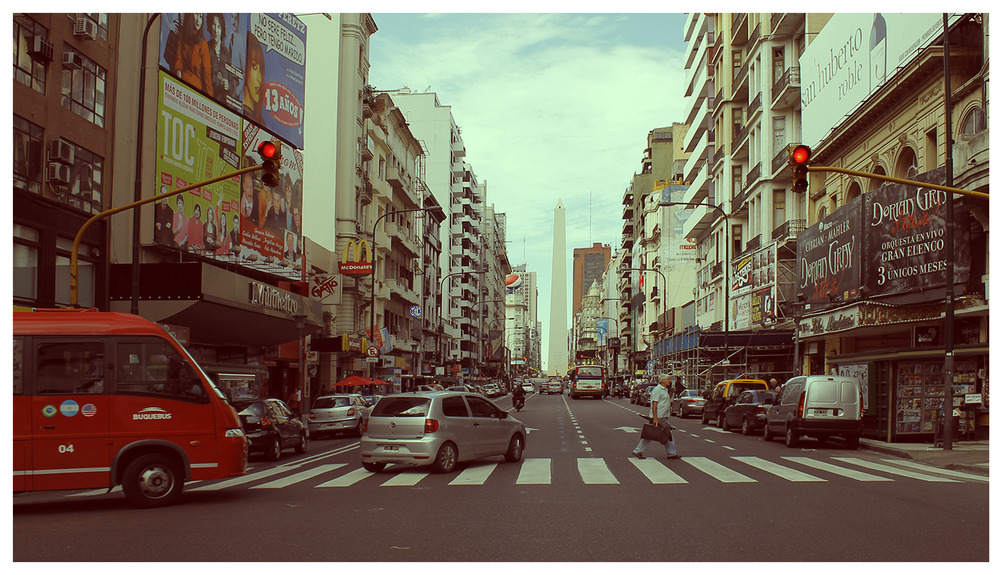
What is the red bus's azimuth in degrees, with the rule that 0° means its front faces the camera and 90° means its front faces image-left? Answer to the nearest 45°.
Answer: approximately 270°

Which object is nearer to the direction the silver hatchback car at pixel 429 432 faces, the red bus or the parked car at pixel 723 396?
the parked car

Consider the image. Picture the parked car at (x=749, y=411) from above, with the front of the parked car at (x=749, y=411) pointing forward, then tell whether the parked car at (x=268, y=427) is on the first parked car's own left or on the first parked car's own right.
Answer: on the first parked car's own left

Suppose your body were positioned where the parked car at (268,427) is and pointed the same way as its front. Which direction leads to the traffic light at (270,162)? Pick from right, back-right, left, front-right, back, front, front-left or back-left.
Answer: back-right

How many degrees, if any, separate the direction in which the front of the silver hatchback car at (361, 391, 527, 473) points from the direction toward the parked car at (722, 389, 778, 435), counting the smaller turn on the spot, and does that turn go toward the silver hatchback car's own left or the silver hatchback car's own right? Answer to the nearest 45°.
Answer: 0° — it already faces it

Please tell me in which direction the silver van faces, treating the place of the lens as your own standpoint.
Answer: facing away from the viewer and to the left of the viewer

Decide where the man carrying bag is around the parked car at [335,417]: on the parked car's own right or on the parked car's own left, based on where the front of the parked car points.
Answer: on the parked car's own right

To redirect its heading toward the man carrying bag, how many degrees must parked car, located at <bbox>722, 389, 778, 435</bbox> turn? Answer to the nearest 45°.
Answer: approximately 135° to its left

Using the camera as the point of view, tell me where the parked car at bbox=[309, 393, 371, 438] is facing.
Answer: facing away from the viewer and to the right of the viewer

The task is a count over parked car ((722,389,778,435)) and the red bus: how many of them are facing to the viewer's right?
1

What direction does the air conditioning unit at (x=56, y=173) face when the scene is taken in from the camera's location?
facing the viewer and to the right of the viewer

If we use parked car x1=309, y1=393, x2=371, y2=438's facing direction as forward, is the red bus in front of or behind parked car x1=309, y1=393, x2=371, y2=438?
behind
